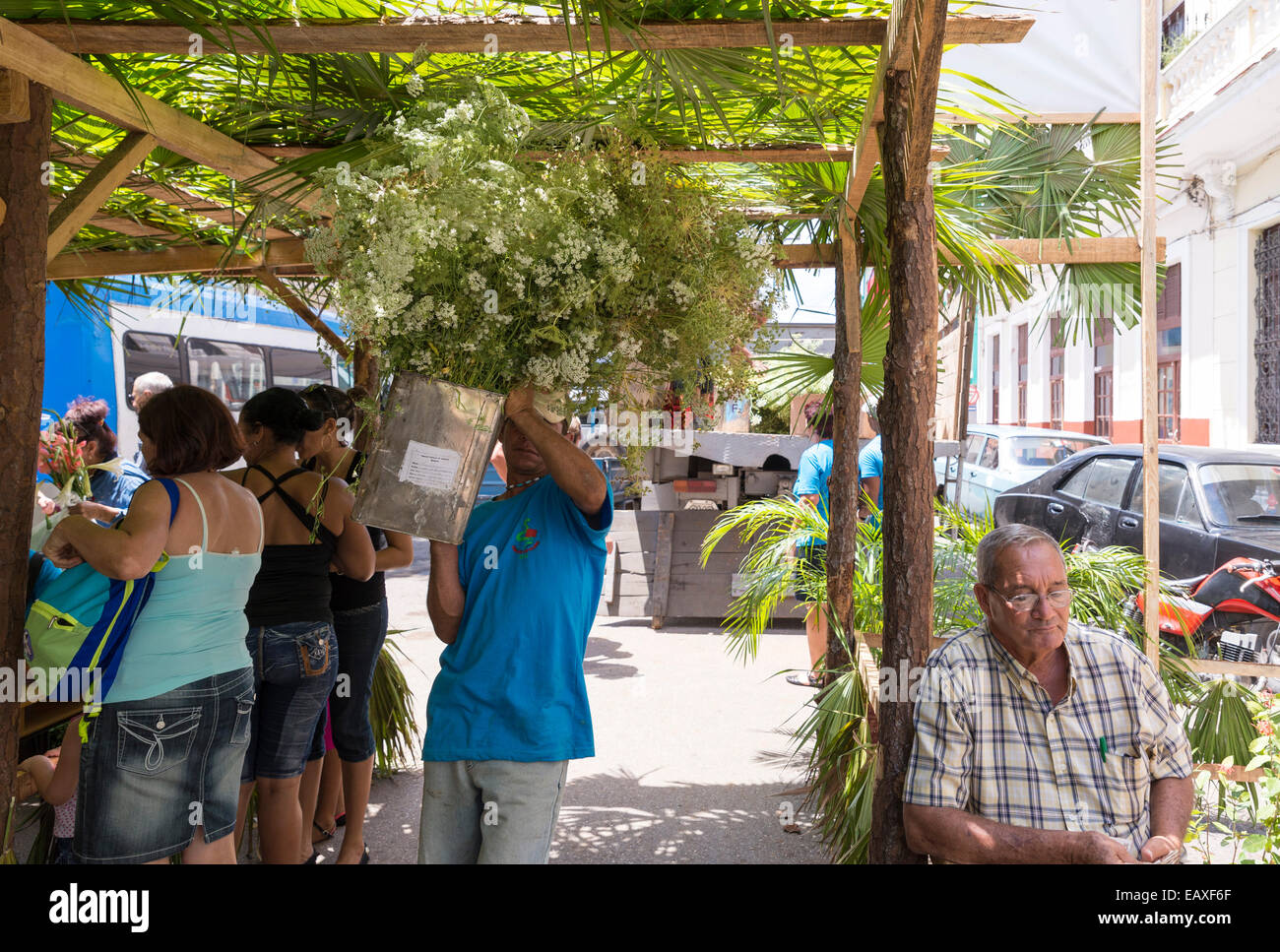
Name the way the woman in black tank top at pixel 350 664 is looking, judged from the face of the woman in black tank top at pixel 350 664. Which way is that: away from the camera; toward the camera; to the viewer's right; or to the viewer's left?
to the viewer's left

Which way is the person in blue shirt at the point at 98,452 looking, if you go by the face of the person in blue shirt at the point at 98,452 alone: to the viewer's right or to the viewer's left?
to the viewer's left

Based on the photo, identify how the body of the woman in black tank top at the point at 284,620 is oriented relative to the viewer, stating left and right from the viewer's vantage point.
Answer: facing away from the viewer and to the left of the viewer

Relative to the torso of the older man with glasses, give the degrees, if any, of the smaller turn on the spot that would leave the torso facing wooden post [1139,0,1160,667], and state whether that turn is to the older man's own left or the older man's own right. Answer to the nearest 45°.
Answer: approximately 180°

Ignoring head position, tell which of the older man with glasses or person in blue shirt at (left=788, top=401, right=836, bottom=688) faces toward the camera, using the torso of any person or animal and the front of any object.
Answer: the older man with glasses

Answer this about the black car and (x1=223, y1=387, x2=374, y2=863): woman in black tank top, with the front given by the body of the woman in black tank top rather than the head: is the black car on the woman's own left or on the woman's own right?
on the woman's own right

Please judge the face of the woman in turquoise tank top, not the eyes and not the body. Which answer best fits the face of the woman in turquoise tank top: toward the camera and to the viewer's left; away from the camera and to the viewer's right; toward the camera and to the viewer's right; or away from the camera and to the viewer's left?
away from the camera and to the viewer's left

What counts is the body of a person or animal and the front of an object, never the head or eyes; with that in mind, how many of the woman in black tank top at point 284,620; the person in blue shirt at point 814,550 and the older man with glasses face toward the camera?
1

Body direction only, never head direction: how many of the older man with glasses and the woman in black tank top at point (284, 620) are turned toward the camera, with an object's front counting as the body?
1

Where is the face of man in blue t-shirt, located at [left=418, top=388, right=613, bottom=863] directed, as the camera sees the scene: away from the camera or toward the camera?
toward the camera

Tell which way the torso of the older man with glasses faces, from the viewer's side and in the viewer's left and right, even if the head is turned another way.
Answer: facing the viewer

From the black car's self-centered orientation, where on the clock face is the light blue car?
The light blue car is roughly at 7 o'clock from the black car.

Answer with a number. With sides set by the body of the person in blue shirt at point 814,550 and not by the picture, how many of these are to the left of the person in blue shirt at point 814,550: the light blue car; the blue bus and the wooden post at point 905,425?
1
